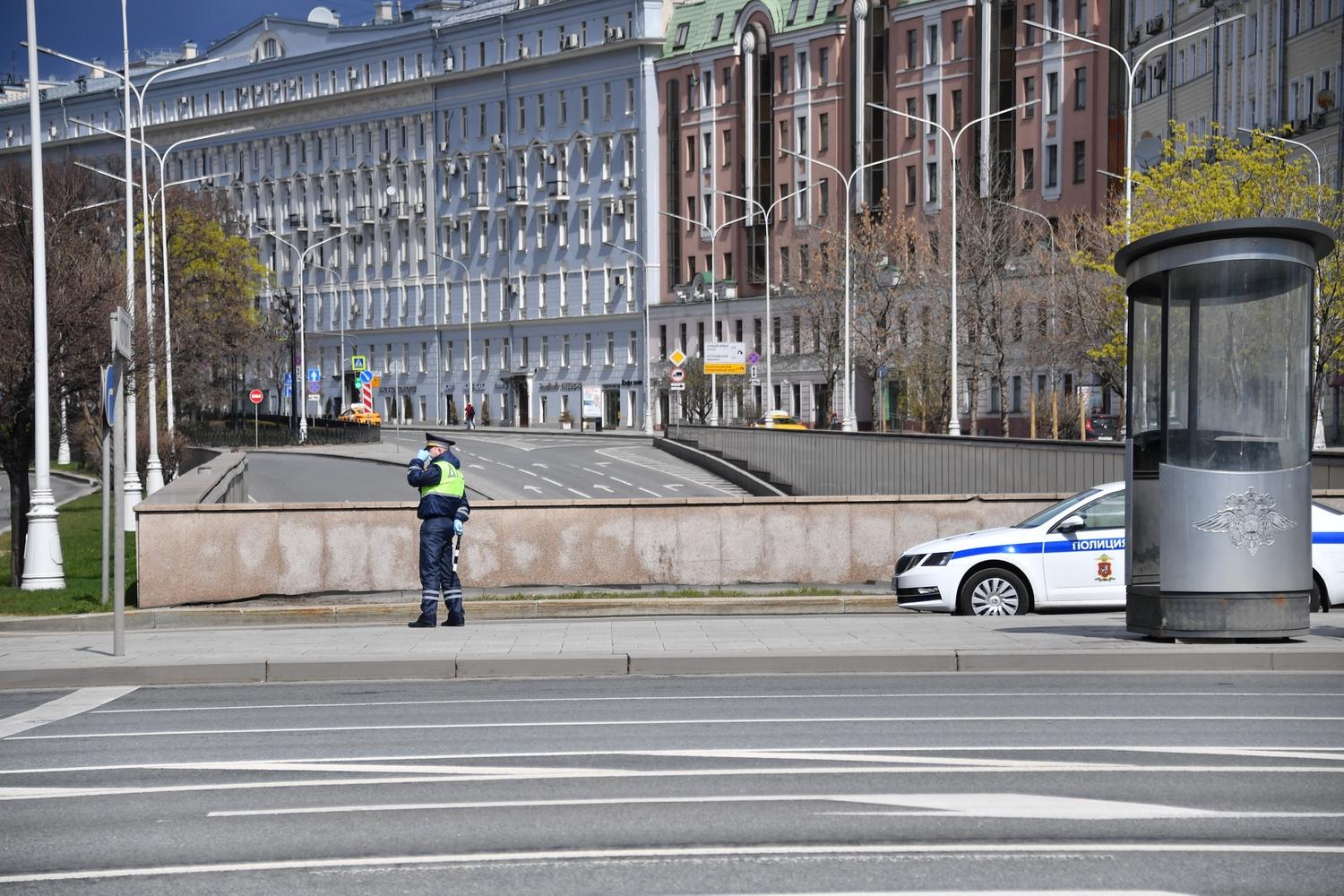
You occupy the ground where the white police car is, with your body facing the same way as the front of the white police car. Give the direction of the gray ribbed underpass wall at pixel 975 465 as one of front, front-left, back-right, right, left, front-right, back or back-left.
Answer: right

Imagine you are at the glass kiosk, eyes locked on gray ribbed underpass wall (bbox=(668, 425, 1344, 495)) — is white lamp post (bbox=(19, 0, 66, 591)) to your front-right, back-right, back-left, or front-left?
front-left

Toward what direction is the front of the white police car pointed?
to the viewer's left

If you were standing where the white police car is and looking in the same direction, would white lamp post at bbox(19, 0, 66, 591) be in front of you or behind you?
in front

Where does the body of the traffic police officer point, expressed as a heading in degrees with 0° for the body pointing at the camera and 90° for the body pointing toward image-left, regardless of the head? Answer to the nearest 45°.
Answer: approximately 135°

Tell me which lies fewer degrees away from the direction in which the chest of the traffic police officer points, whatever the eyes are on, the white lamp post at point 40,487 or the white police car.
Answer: the white lamp post

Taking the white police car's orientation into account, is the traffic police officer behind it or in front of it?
in front

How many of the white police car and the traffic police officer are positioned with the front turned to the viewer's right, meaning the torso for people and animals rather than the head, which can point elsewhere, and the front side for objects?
0

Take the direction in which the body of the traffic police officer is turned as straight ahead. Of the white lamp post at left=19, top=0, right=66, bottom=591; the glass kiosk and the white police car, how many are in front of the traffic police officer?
1

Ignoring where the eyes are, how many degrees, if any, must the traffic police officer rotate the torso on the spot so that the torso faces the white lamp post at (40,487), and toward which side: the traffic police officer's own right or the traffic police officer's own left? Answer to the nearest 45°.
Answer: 0° — they already face it

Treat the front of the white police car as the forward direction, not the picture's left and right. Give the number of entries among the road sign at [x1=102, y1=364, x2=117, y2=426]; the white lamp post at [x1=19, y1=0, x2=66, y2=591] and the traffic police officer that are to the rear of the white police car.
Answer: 0

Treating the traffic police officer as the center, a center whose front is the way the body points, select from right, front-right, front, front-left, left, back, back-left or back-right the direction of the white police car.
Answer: back-right

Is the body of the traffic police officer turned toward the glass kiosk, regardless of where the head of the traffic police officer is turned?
no

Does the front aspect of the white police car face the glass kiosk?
no

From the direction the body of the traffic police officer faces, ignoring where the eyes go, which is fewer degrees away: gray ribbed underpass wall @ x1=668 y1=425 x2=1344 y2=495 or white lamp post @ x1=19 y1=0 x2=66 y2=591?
the white lamp post

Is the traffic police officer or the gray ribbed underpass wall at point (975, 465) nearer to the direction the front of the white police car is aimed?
the traffic police officer
